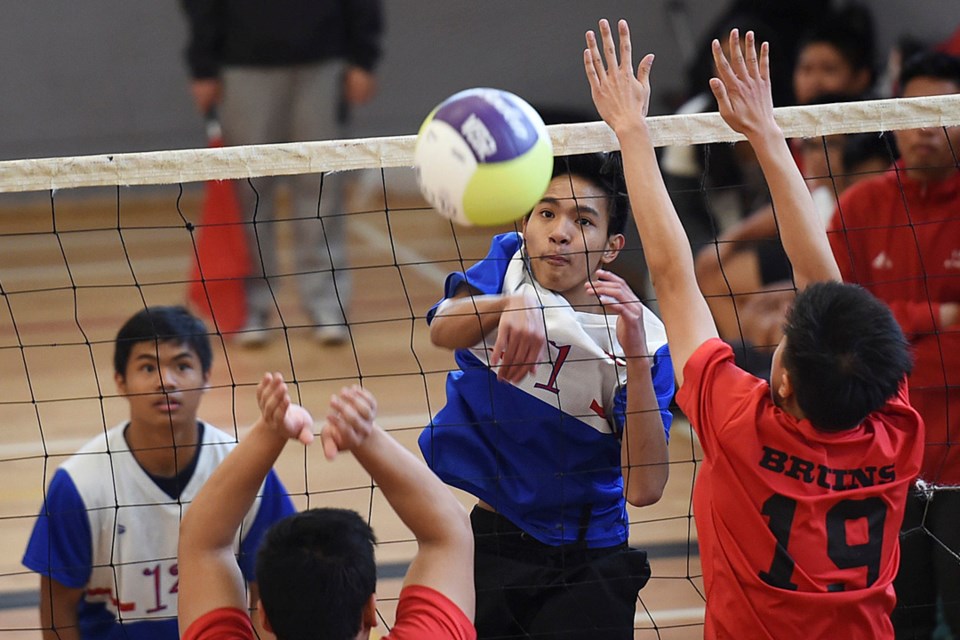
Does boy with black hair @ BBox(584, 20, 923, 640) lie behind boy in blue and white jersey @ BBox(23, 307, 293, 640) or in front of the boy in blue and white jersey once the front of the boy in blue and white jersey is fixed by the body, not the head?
in front

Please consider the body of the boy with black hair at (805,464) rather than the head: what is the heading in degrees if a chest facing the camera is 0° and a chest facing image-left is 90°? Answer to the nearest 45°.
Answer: approximately 135°

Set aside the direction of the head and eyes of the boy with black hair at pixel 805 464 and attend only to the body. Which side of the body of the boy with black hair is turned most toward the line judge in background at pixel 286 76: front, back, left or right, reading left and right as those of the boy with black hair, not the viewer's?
front

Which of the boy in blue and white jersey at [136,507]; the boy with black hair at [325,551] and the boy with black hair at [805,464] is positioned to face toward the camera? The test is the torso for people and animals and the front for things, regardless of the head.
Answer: the boy in blue and white jersey

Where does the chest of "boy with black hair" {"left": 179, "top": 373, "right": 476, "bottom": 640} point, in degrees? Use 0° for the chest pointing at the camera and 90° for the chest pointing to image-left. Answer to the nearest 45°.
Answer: approximately 180°

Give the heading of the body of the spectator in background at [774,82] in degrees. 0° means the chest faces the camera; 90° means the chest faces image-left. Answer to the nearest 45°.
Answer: approximately 45°

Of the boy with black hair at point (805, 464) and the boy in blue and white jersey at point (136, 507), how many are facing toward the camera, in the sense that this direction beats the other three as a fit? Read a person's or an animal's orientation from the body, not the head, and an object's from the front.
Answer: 1

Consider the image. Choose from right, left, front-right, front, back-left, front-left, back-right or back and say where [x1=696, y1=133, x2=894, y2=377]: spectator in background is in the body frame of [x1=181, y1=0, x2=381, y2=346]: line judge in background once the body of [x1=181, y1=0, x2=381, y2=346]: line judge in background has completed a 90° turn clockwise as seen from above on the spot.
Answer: back-left

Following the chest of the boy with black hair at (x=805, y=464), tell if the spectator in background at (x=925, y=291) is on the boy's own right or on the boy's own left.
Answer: on the boy's own right

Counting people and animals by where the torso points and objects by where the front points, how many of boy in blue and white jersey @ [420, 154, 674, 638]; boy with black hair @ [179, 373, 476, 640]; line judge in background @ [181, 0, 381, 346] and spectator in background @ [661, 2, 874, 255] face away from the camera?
1

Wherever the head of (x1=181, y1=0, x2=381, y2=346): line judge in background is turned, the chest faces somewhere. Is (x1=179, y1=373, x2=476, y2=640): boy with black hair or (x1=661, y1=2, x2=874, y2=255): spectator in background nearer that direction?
the boy with black hair

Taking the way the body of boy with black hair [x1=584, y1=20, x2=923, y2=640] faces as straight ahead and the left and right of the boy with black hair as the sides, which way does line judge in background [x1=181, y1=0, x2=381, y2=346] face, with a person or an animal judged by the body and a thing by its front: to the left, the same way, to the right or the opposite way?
the opposite way
